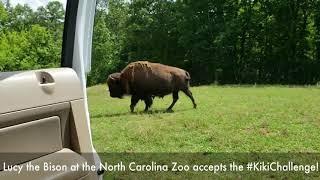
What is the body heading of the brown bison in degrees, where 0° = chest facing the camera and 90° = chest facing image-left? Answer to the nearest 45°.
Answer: approximately 90°
